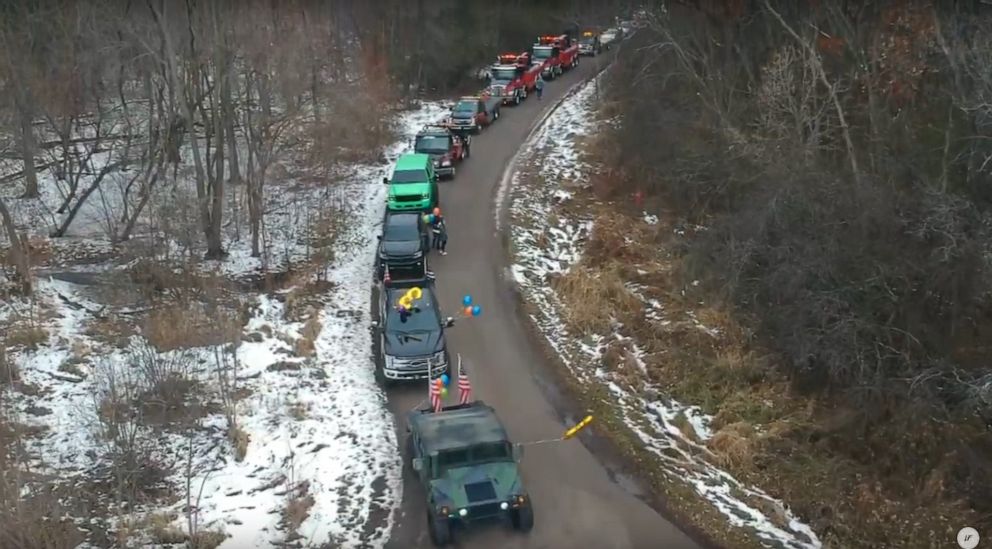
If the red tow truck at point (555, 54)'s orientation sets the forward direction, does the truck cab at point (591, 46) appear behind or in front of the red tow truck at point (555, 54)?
behind

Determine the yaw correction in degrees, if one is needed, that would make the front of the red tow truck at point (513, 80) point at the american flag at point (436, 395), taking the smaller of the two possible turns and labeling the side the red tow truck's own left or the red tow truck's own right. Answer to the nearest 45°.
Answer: approximately 45° to the red tow truck's own left

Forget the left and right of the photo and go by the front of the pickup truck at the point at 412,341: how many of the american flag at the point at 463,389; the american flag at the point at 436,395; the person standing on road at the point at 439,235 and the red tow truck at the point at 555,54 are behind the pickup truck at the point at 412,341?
2

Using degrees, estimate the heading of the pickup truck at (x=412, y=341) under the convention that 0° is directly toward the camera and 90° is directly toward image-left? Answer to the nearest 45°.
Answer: approximately 0°

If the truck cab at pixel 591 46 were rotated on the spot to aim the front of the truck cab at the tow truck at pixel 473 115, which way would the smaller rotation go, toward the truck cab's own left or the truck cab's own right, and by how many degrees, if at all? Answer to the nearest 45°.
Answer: approximately 45° to the truck cab's own left

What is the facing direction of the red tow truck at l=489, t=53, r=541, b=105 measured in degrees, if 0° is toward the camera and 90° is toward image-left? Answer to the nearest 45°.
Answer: approximately 45°

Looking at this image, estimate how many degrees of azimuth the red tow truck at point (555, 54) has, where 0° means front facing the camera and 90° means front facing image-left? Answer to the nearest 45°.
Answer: approximately 45°

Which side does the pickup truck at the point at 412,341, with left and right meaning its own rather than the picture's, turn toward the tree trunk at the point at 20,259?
right

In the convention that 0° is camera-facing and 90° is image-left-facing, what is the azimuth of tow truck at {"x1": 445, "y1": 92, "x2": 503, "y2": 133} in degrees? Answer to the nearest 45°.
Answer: approximately 45°

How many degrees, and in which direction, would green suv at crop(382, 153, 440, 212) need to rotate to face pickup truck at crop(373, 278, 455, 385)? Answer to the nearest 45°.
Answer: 0° — it already faces it
